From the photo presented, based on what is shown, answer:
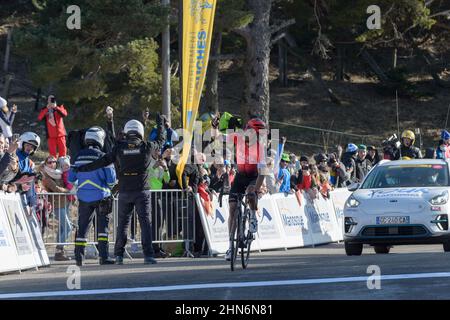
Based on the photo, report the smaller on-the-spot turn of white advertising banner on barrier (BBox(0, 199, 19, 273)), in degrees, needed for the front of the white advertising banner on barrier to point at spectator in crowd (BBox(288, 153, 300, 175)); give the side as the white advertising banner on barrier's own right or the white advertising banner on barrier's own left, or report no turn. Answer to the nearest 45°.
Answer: approximately 90° to the white advertising banner on barrier's own left

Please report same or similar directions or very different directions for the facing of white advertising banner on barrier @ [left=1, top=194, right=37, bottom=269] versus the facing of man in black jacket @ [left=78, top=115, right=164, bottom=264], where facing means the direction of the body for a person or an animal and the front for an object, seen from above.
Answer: very different directions

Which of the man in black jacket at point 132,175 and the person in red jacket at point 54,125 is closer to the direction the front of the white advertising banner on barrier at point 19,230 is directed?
the man in black jacket

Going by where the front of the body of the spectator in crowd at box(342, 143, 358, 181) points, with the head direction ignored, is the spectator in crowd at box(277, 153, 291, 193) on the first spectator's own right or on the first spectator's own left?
on the first spectator's own right

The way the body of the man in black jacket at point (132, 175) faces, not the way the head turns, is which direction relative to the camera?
away from the camera

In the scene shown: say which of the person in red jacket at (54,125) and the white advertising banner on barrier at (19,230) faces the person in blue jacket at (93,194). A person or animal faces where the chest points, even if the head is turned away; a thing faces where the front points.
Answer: the person in red jacket
